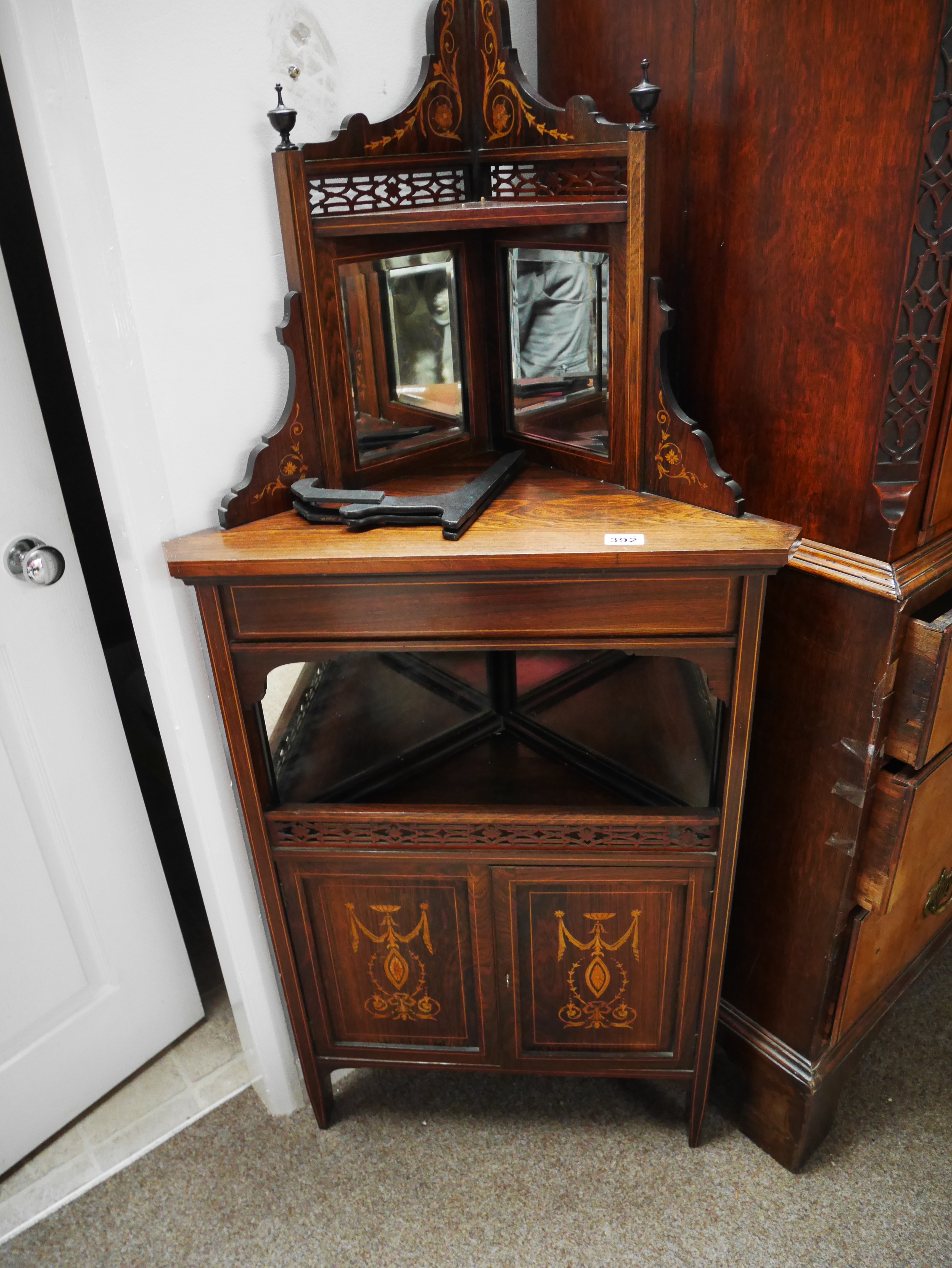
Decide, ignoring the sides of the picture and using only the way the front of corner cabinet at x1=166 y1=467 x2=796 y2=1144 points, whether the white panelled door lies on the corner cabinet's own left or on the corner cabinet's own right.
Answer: on the corner cabinet's own right

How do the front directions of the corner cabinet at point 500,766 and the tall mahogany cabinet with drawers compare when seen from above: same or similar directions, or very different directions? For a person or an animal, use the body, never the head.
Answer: same or similar directions

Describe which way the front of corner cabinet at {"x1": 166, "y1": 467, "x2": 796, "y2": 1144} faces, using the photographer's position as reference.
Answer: facing the viewer

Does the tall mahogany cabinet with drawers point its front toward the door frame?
no
